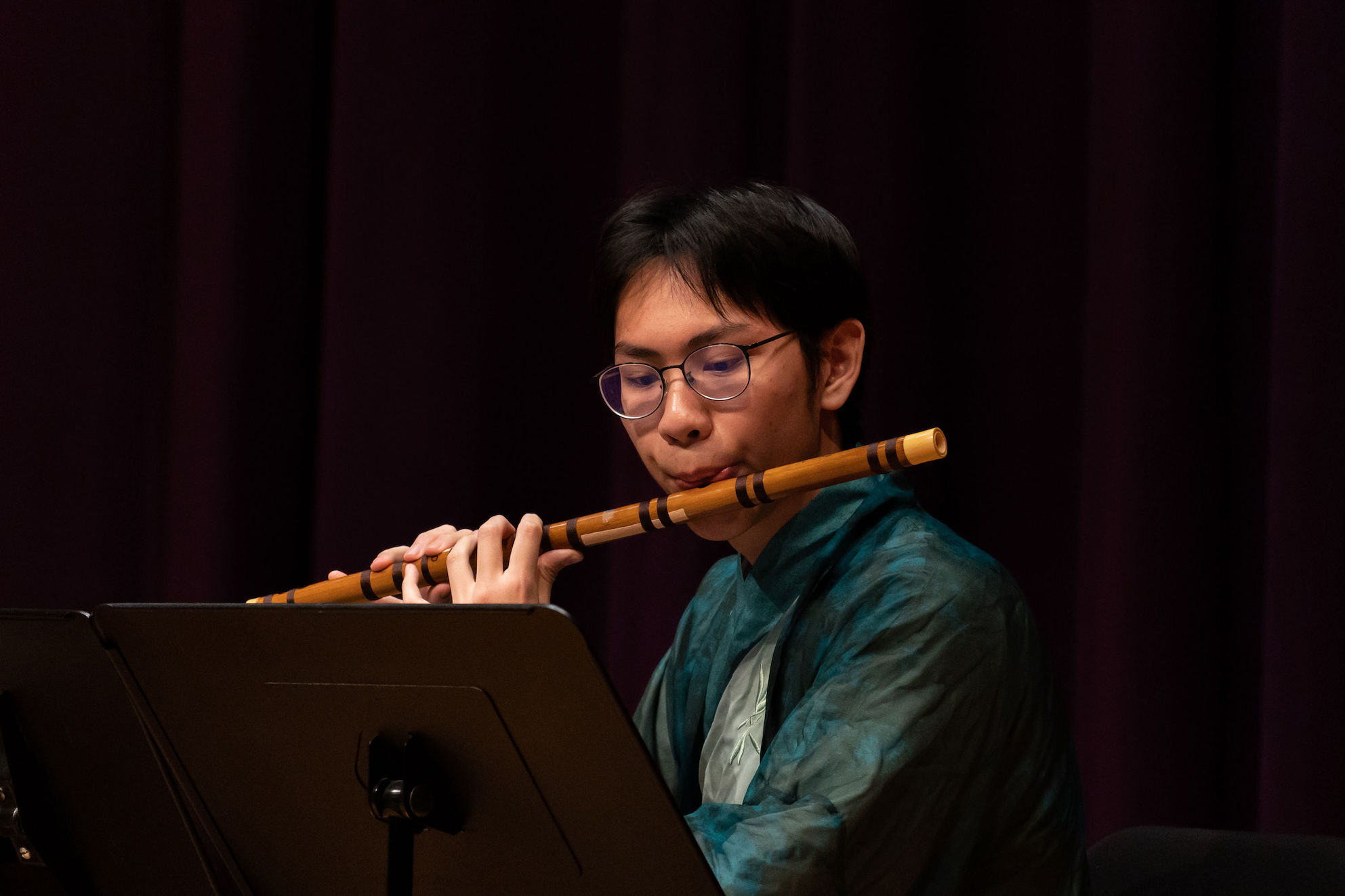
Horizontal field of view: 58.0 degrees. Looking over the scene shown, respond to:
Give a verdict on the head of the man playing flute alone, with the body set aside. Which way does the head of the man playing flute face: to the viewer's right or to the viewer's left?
to the viewer's left

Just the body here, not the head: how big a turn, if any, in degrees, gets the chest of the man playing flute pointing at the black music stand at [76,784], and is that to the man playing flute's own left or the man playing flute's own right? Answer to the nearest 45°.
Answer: approximately 45° to the man playing flute's own right

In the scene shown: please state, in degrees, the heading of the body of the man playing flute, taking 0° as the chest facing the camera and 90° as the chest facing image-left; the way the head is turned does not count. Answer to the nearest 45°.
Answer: approximately 45°
